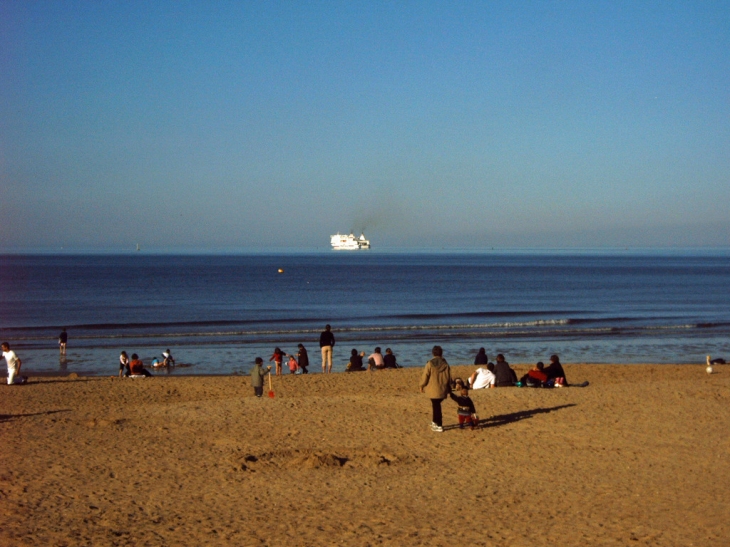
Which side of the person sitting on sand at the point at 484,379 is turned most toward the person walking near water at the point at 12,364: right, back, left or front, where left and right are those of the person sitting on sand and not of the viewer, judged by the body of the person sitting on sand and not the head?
left

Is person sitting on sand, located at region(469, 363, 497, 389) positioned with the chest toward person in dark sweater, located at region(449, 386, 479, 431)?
no

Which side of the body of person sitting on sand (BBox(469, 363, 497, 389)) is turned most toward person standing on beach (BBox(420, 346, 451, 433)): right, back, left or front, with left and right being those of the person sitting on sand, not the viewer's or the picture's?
back

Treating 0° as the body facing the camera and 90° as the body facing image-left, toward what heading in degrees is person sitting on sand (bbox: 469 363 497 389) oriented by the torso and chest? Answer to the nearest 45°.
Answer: approximately 180°

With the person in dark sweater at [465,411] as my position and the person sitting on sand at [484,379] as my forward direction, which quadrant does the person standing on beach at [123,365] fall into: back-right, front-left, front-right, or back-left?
front-left

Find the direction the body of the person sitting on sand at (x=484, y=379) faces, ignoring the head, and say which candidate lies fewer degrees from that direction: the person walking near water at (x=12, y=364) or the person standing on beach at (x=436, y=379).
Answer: the person walking near water

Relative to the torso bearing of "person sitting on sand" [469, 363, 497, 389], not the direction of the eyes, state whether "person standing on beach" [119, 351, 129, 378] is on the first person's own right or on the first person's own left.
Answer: on the first person's own left

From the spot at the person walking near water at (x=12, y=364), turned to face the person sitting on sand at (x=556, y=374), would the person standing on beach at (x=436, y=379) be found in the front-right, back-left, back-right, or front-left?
front-right

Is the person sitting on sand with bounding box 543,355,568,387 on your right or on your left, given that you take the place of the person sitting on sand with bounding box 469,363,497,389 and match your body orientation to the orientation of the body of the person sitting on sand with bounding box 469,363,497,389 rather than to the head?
on your right

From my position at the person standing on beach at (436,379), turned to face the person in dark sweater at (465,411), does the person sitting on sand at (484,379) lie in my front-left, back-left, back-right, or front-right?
front-left
